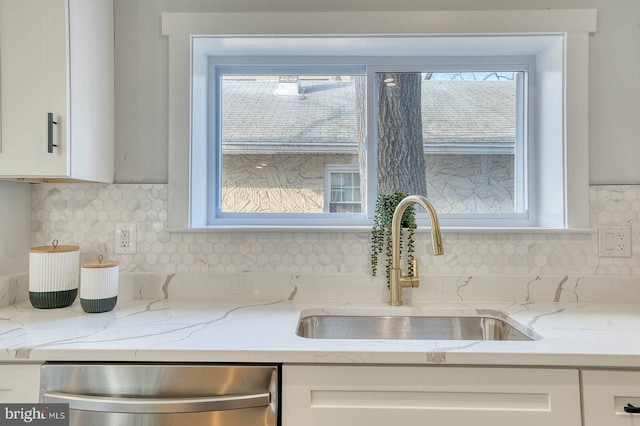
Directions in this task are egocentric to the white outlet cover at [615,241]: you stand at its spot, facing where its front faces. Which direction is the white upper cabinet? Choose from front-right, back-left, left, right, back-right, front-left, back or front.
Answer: front-right

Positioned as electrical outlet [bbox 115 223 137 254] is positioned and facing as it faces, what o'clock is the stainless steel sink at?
The stainless steel sink is roughly at 10 o'clock from the electrical outlet.

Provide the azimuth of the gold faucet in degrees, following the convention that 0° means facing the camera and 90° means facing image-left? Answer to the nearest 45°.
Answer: approximately 315°

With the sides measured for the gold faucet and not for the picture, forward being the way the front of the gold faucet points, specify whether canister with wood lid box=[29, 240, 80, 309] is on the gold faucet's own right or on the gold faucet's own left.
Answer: on the gold faucet's own right

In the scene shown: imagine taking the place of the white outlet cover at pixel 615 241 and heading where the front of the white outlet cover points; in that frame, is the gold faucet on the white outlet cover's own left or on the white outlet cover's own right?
on the white outlet cover's own right

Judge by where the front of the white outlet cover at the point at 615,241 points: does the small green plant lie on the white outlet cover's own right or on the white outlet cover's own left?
on the white outlet cover's own right

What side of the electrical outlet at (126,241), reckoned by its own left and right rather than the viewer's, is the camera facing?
front

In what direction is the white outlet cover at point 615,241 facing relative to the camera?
toward the camera

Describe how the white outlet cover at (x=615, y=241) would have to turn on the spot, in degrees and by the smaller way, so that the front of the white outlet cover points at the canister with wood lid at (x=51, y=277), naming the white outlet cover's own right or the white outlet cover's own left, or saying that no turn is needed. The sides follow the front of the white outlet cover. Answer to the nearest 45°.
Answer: approximately 45° to the white outlet cover's own right

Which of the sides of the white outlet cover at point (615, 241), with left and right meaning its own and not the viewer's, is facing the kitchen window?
right

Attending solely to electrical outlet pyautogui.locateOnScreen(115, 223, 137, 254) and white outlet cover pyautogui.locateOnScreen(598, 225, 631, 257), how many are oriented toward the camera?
2

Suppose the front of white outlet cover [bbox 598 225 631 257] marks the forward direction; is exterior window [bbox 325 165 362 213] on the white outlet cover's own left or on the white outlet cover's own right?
on the white outlet cover's own right
